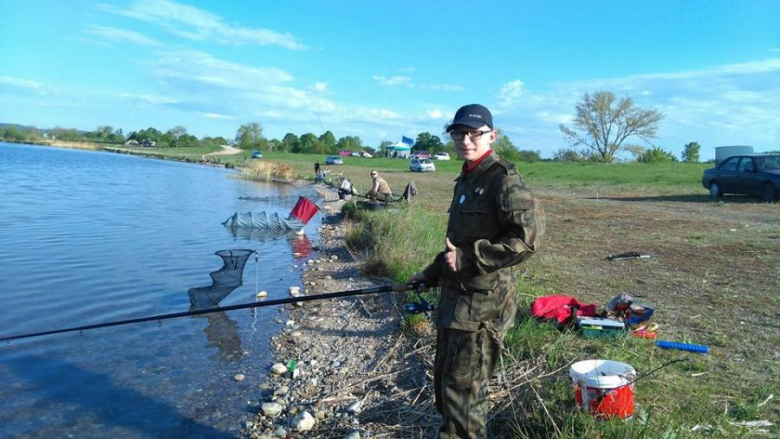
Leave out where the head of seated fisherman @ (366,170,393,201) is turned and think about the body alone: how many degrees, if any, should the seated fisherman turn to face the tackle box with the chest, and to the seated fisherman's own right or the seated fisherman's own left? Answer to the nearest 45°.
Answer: approximately 90° to the seated fisherman's own left

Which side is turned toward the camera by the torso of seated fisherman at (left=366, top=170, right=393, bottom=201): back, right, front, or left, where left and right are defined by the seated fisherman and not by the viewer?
left

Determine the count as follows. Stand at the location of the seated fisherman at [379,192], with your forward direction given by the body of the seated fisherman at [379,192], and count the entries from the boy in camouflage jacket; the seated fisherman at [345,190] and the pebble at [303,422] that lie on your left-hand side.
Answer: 2

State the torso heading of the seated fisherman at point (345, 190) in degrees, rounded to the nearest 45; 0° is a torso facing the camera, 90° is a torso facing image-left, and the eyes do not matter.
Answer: approximately 90°

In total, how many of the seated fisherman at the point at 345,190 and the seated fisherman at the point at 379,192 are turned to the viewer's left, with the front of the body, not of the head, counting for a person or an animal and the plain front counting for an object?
2

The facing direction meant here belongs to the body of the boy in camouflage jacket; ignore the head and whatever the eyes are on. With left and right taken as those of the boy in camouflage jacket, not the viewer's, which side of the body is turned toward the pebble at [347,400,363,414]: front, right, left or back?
right

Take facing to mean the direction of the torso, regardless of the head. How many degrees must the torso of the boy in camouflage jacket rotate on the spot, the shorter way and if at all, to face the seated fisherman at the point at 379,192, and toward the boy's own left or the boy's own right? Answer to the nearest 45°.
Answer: approximately 135° to the boy's own right

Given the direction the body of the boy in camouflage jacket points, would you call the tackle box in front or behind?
behind

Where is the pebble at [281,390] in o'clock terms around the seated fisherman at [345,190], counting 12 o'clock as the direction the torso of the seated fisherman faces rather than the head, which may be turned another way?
The pebble is roughly at 9 o'clock from the seated fisherman.

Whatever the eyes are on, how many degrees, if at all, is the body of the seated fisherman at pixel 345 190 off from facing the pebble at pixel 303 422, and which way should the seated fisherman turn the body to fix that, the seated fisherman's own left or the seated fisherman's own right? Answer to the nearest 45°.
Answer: approximately 90° to the seated fisherman's own left

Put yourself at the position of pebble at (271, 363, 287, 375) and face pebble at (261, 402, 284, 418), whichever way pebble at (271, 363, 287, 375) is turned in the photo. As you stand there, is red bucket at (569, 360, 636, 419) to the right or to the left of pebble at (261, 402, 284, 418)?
left

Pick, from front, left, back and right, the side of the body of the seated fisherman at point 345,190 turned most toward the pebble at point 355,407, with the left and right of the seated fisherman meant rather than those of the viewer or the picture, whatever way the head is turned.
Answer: left

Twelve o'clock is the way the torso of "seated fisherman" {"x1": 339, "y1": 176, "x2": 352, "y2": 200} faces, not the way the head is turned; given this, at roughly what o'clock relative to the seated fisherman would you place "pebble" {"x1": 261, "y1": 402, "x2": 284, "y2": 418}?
The pebble is roughly at 9 o'clock from the seated fisherman.
